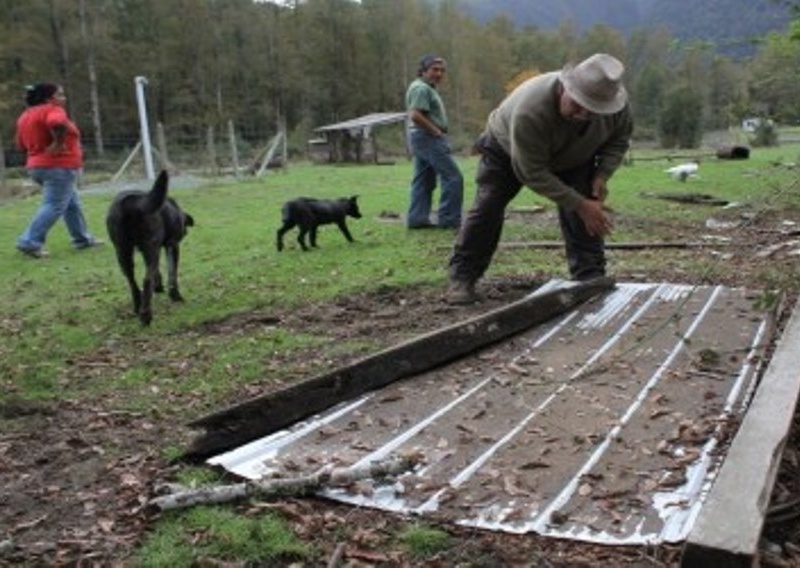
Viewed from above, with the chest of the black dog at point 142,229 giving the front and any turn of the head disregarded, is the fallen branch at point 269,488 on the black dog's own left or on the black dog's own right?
on the black dog's own right

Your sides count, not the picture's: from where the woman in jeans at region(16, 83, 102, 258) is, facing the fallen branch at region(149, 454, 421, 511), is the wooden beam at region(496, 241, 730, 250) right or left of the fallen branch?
left

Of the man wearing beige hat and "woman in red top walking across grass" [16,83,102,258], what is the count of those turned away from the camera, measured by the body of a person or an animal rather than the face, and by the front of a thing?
0

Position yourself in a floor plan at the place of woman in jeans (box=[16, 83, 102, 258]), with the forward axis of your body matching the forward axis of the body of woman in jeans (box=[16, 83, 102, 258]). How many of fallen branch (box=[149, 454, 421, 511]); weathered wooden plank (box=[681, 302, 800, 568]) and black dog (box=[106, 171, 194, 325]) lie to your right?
3

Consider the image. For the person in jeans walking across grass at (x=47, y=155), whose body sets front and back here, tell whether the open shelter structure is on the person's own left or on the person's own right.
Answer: on the person's own left

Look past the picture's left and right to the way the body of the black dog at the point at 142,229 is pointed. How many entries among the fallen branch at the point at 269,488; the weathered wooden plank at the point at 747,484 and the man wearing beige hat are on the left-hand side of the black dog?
0

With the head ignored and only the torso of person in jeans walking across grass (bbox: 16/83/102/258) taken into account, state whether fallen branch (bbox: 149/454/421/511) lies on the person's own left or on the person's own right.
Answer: on the person's own right

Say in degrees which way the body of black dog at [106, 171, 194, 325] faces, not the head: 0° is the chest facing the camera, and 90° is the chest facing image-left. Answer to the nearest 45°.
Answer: approximately 225°

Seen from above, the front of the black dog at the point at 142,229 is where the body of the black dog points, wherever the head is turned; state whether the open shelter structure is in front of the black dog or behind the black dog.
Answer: in front

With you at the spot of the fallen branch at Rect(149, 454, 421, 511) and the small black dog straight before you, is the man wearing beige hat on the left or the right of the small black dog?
right

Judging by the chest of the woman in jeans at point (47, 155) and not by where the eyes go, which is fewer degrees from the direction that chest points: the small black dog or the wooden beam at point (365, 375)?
the small black dog

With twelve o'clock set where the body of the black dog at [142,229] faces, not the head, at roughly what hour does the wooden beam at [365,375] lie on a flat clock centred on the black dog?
The wooden beam is roughly at 4 o'clock from the black dog.

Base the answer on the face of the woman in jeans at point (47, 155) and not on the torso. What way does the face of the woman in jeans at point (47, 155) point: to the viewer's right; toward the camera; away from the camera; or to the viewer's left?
to the viewer's right

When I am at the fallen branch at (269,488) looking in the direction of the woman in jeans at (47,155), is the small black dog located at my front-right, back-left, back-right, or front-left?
front-right

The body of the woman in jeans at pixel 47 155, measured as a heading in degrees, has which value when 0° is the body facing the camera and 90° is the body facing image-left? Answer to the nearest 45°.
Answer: approximately 270°
